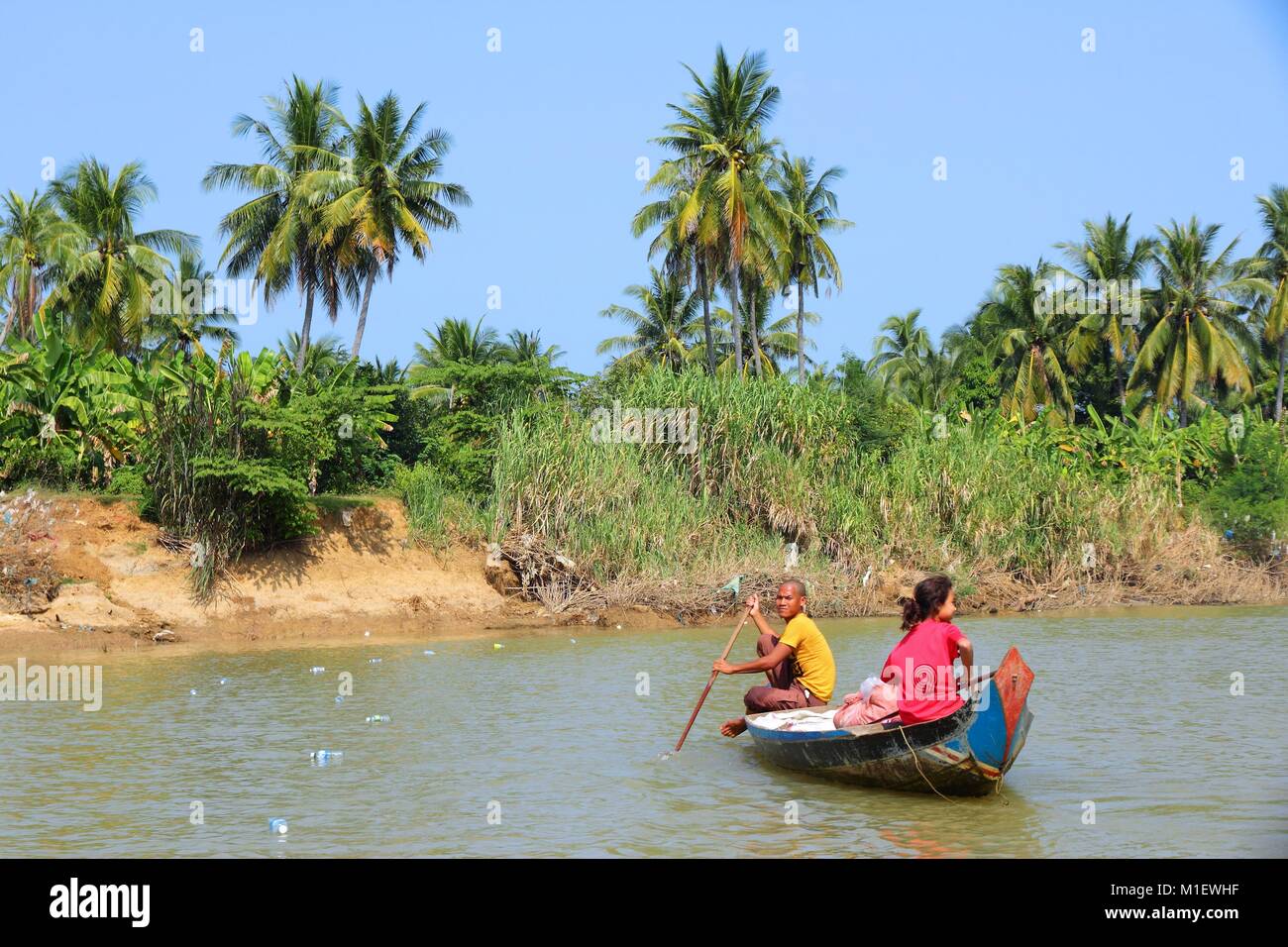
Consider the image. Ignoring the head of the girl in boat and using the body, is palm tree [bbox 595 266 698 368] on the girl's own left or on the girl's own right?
on the girl's own left

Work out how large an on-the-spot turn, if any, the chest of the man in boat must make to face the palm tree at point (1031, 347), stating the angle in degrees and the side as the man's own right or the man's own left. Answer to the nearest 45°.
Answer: approximately 90° to the man's own right

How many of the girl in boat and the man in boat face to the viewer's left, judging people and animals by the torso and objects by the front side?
1

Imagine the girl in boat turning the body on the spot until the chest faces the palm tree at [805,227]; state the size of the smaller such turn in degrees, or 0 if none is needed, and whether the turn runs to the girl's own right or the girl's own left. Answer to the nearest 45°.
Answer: approximately 45° to the girl's own left

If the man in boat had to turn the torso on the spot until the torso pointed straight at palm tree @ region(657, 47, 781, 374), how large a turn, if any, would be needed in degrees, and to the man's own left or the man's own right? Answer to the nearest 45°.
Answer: approximately 90° to the man's own right

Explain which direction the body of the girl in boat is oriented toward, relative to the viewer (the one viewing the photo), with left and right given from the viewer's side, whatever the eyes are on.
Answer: facing away from the viewer and to the right of the viewer

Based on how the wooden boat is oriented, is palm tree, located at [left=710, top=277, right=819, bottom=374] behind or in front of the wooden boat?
behind

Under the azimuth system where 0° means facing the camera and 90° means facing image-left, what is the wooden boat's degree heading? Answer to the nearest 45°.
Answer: approximately 315°

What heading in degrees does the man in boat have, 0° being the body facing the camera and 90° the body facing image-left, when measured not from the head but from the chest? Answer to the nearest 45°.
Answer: approximately 90°

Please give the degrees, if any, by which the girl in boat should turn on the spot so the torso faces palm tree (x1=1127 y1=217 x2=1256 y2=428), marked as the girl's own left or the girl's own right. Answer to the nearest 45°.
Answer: approximately 45° to the girl's own left
